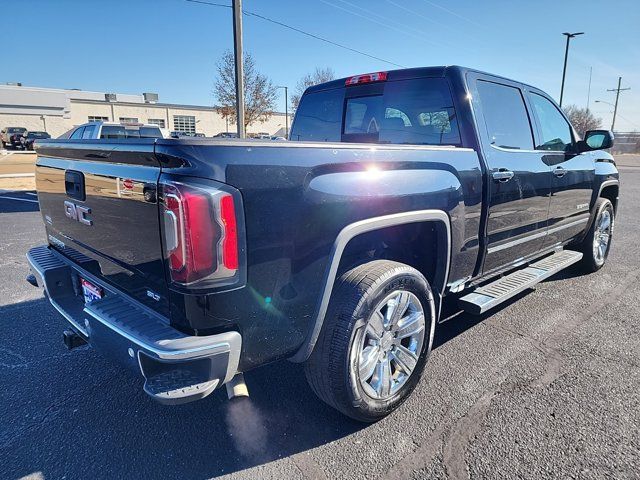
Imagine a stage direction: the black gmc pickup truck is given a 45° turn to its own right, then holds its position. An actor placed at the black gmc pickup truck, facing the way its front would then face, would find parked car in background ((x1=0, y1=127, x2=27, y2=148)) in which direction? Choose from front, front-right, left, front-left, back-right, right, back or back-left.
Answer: back-left

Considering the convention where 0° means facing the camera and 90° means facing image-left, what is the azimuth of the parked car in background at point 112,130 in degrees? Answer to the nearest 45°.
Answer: approximately 90°

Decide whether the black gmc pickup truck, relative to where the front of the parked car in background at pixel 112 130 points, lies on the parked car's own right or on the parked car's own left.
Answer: on the parked car's own left

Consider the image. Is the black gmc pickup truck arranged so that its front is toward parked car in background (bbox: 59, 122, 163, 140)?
no

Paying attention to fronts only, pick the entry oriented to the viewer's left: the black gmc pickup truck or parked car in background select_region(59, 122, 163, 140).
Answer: the parked car in background

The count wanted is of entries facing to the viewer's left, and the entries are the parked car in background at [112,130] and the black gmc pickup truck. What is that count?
1

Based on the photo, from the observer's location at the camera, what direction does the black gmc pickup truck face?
facing away from the viewer and to the right of the viewer

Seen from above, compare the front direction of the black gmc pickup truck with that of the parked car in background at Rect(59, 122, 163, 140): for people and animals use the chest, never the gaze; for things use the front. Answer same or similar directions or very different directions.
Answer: very different directions
